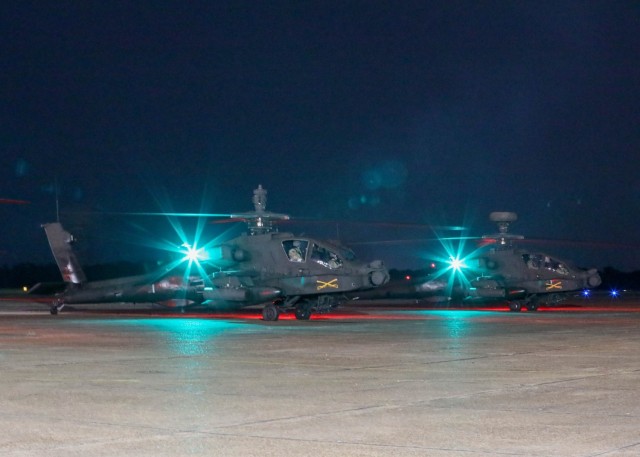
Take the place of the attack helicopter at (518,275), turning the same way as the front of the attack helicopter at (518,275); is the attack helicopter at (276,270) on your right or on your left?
on your right

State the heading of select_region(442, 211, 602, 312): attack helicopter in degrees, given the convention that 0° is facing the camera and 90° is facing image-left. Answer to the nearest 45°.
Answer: approximately 270°
